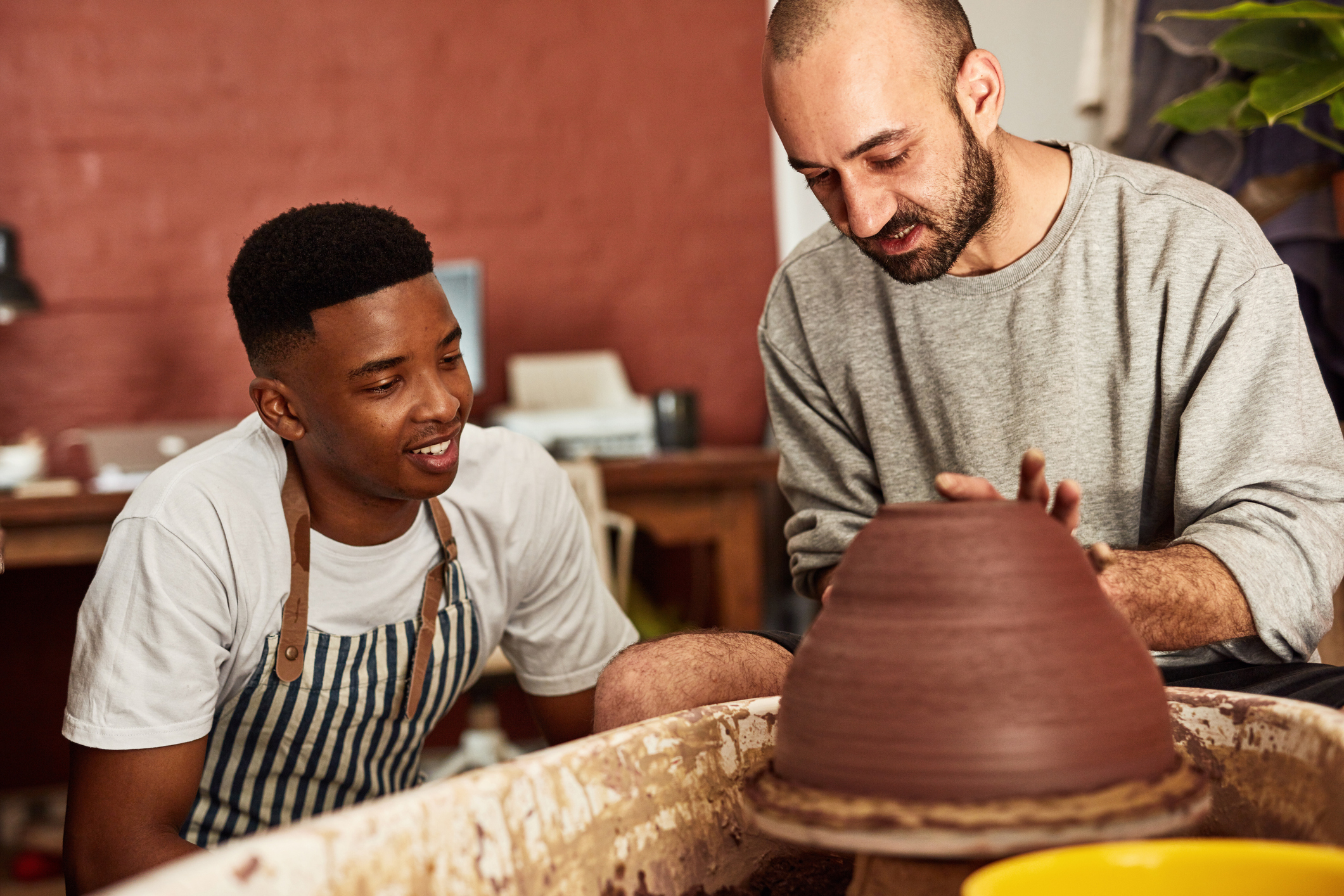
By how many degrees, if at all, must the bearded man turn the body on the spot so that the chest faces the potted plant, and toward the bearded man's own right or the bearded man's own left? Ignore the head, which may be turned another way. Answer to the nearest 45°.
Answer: approximately 180°

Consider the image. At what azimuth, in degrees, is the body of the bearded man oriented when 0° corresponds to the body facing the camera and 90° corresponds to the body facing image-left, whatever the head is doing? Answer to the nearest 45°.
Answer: approximately 45°

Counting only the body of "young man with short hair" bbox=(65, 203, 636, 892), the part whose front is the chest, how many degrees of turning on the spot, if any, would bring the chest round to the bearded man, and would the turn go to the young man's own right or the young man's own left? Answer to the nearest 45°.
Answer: approximately 45° to the young man's own left

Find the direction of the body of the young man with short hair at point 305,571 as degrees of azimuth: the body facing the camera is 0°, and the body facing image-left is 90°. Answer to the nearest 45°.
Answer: approximately 315°

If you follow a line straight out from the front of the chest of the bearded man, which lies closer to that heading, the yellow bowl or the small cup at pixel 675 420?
the yellow bowl

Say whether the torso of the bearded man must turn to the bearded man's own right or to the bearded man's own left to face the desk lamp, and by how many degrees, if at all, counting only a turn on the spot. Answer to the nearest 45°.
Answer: approximately 90° to the bearded man's own right

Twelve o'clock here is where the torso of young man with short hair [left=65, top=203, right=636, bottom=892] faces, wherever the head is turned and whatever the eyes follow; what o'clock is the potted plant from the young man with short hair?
The potted plant is roughly at 10 o'clock from the young man with short hair.

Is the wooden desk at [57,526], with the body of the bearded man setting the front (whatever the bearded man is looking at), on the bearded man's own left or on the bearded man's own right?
on the bearded man's own right
